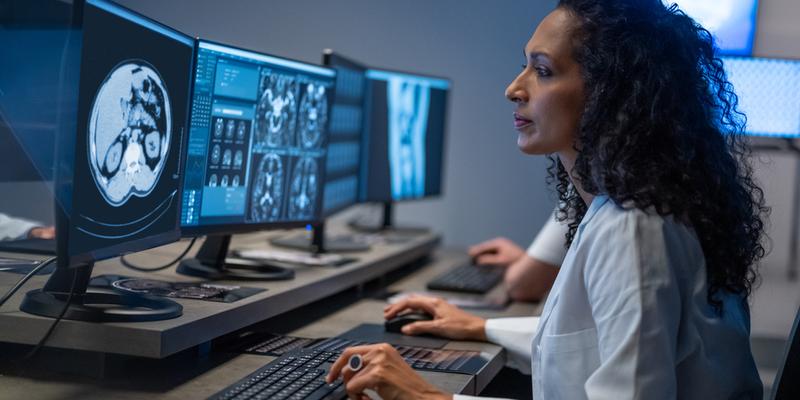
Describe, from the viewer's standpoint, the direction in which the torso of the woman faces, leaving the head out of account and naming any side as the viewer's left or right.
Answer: facing to the left of the viewer

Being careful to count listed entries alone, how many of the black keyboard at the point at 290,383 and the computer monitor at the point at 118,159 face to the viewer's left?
0

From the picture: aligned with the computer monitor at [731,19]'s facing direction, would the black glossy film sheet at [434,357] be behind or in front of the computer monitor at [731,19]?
in front

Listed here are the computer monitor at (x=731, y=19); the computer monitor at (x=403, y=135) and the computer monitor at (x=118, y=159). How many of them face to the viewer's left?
0

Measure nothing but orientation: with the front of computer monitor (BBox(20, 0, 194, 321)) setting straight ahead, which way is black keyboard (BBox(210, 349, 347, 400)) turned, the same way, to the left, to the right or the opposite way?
the same way

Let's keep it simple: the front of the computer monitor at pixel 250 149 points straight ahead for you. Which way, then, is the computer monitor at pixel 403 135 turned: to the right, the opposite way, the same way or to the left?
the same way

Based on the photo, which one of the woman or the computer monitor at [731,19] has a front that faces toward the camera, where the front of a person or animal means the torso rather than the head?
the computer monitor

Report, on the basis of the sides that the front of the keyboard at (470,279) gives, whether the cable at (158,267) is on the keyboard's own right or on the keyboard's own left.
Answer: on the keyboard's own right

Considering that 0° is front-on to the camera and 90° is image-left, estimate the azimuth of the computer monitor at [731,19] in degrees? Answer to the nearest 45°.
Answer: approximately 0°

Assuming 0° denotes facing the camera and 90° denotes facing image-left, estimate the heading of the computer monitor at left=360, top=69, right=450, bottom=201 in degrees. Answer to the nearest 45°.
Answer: approximately 315°

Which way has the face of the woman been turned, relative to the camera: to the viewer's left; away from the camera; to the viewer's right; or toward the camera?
to the viewer's left

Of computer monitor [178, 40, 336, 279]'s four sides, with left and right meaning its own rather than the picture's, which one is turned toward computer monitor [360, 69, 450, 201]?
left

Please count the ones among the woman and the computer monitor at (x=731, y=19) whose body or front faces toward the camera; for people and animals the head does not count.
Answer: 1

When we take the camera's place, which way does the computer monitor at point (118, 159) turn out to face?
facing the viewer and to the right of the viewer
